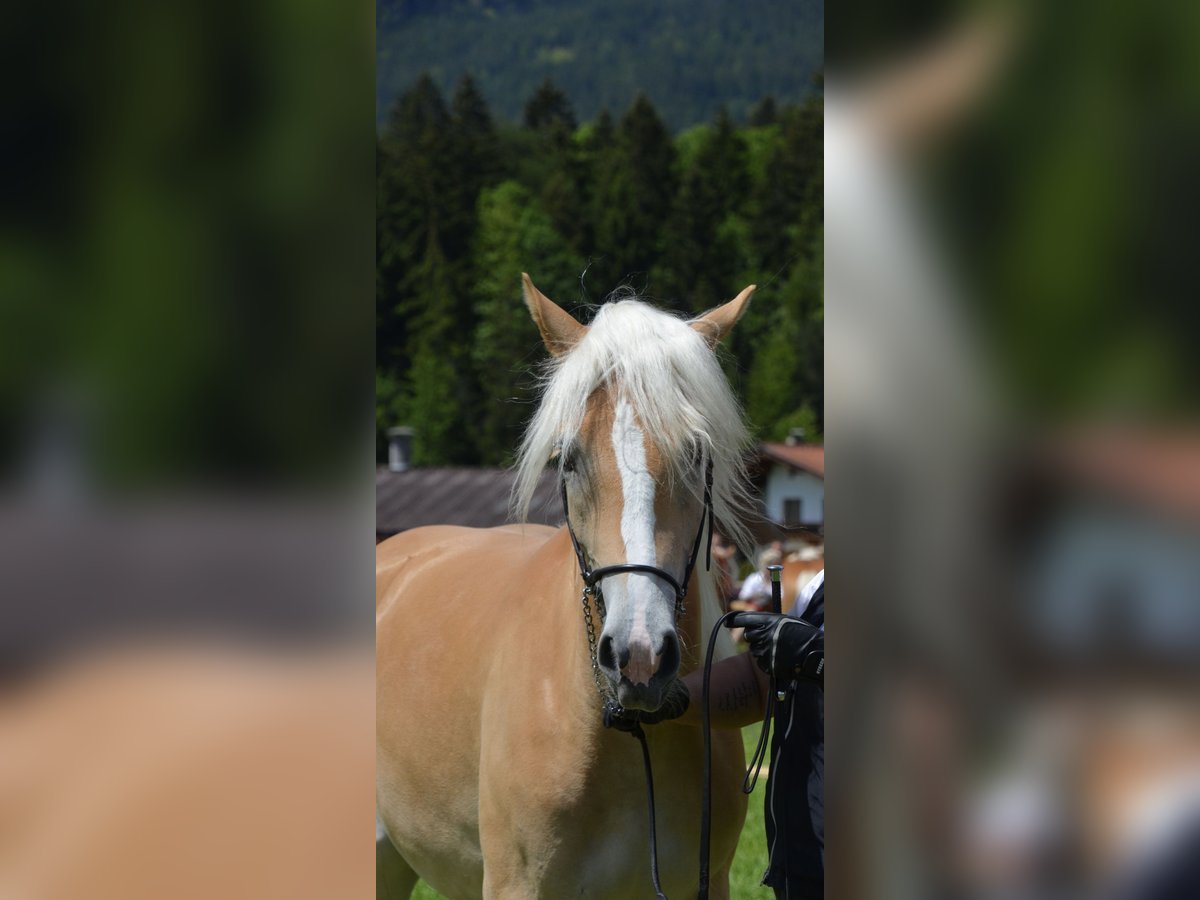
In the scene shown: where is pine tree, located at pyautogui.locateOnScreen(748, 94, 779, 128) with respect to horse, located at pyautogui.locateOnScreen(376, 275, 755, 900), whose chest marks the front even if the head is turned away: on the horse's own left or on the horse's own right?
on the horse's own left

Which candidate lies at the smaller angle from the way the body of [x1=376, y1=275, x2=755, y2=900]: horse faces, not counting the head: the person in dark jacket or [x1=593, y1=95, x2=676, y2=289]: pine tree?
the person in dark jacket

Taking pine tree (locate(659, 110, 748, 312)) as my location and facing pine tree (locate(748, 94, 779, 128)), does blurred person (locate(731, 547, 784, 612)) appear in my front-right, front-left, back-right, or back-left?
back-right

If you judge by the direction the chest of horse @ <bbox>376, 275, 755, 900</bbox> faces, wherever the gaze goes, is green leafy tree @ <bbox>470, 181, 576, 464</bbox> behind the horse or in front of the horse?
behind

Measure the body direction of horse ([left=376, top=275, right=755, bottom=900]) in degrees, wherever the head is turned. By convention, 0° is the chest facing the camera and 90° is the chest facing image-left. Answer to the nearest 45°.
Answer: approximately 315°

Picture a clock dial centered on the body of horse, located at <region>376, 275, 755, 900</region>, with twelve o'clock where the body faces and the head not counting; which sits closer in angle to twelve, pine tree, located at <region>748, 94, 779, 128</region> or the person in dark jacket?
the person in dark jacket

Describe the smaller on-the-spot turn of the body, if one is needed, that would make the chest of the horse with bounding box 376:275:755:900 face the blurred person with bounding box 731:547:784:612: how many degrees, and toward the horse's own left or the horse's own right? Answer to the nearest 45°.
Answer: approximately 135° to the horse's own left
